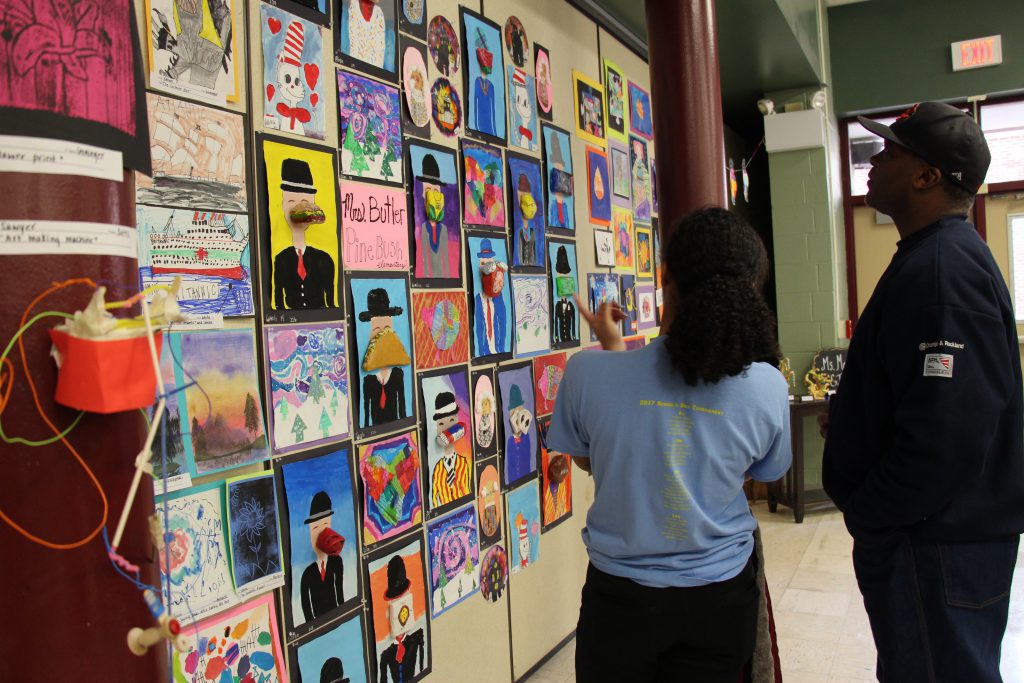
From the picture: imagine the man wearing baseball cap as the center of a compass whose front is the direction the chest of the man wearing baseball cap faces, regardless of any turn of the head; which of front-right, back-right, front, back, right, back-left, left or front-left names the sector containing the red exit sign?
right

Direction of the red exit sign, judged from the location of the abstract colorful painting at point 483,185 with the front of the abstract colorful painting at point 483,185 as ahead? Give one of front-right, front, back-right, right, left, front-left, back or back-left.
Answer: left

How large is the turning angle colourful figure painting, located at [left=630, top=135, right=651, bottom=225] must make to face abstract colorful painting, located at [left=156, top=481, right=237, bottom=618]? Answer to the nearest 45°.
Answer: approximately 45° to its right

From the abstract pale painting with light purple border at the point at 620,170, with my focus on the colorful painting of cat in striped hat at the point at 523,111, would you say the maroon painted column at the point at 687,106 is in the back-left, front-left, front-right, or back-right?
front-left

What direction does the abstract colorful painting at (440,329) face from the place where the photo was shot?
facing the viewer and to the right of the viewer

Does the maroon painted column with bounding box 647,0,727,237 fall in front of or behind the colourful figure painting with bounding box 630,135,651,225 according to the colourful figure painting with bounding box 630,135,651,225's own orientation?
in front

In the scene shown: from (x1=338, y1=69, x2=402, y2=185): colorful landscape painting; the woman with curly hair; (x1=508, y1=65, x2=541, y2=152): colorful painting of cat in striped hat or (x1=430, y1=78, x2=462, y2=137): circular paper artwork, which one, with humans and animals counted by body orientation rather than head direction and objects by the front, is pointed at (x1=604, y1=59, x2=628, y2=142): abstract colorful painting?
the woman with curly hair

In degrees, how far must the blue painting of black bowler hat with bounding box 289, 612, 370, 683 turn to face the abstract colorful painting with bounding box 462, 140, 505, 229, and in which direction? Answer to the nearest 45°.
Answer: approximately 90° to its left

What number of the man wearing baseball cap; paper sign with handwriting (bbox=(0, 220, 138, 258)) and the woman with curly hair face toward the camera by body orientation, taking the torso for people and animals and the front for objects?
1
